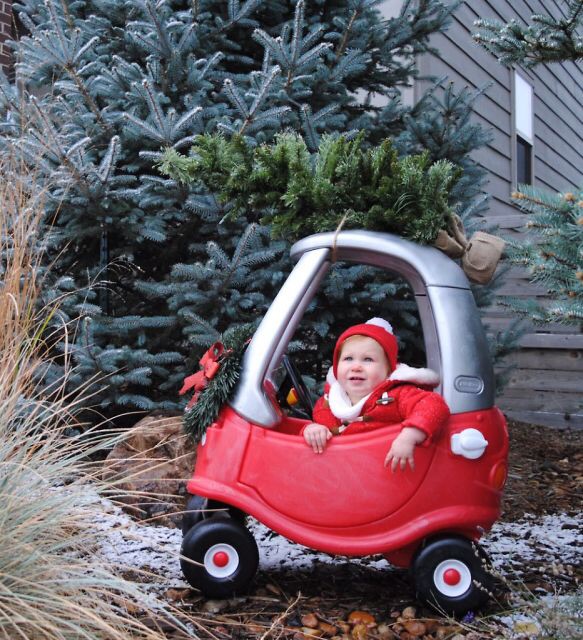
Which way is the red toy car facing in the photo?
to the viewer's left

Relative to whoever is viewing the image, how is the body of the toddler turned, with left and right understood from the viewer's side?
facing the viewer and to the left of the viewer

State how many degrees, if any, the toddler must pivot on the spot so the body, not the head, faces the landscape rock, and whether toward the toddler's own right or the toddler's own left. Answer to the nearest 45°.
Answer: approximately 90° to the toddler's own right

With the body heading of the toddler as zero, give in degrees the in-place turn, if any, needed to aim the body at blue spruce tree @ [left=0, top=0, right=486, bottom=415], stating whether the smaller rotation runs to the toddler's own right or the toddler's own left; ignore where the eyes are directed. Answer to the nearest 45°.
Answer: approximately 90° to the toddler's own right
